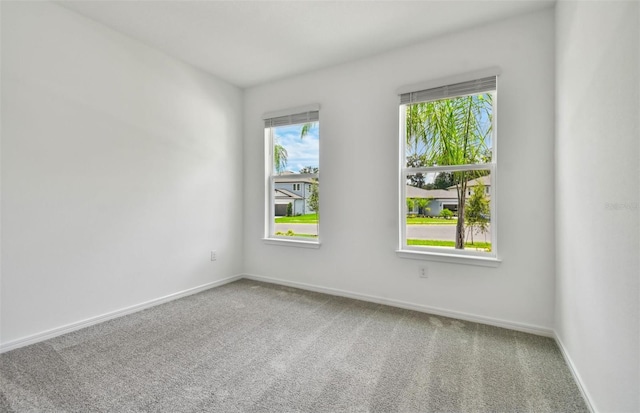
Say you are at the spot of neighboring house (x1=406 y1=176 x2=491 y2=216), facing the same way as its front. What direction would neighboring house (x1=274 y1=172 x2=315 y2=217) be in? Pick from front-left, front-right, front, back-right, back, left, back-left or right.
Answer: right

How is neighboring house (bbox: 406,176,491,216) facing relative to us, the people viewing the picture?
facing the viewer

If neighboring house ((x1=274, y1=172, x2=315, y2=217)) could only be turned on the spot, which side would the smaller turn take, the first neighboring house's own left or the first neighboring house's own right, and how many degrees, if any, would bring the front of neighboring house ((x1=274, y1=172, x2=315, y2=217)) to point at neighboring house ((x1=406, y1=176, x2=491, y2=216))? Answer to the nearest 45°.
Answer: approximately 45° to the first neighboring house's own left

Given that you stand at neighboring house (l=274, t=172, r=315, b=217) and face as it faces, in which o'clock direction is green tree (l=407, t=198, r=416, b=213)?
The green tree is roughly at 10 o'clock from the neighboring house.

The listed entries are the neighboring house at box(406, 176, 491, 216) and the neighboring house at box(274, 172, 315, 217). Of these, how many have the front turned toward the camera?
2

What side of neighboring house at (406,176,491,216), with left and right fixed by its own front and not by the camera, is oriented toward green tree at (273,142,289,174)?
front

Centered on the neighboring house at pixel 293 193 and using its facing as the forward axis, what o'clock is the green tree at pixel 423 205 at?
The green tree is roughly at 10 o'clock from the neighboring house.

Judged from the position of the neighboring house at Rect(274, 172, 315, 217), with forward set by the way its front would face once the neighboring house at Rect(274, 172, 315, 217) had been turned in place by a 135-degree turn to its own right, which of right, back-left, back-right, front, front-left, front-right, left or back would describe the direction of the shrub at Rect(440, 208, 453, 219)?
back
